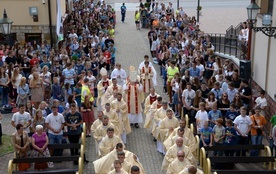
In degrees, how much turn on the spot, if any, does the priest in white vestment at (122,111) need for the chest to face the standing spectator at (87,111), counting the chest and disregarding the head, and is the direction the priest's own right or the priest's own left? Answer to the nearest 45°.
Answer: approximately 90° to the priest's own right

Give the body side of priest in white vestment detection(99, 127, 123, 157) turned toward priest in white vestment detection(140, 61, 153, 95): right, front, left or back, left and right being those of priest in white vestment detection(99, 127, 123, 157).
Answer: back

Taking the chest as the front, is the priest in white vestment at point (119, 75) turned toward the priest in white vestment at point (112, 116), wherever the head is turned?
yes

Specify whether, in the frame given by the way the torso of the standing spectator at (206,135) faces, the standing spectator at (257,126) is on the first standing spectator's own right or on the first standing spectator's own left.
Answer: on the first standing spectator's own left

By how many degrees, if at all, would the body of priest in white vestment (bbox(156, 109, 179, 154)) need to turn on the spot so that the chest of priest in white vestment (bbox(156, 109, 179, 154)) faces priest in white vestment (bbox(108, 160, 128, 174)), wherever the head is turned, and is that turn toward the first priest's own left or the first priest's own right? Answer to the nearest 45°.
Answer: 0° — they already face them
